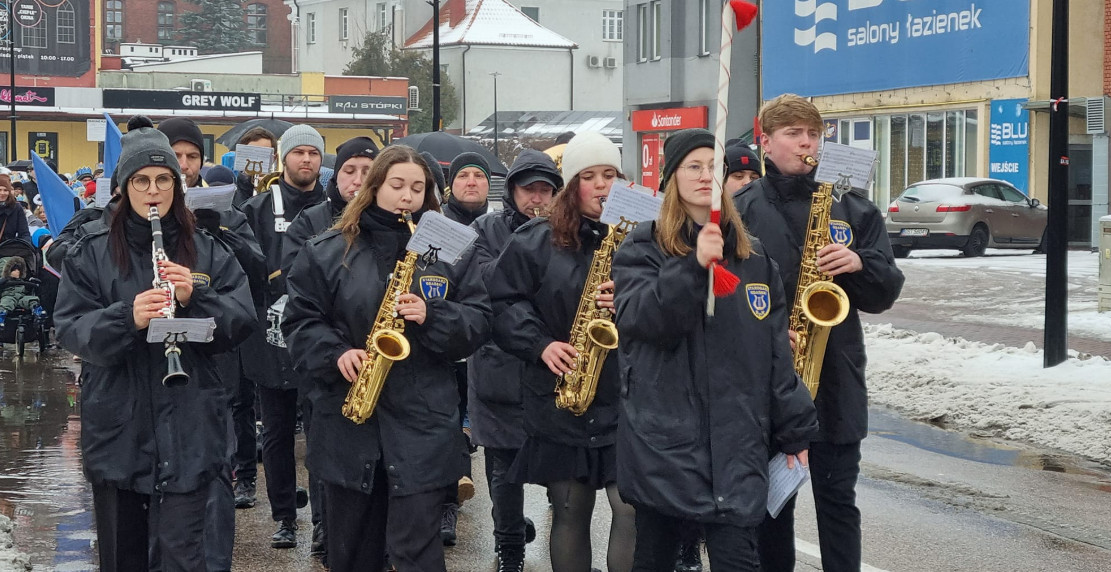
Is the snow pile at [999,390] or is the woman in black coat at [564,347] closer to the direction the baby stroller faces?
the woman in black coat

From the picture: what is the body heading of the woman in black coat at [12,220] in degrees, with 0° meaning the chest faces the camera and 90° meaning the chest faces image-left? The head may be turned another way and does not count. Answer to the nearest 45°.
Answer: approximately 0°

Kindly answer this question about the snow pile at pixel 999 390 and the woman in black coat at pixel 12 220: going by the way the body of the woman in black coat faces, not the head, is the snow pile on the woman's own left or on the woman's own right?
on the woman's own left

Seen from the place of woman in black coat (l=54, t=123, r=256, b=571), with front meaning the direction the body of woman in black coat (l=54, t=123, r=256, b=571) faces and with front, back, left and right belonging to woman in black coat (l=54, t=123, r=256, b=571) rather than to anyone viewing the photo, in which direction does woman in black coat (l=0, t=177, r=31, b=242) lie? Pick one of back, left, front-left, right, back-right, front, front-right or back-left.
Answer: back

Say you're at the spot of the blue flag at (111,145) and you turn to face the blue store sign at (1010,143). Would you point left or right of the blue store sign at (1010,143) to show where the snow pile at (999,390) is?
right

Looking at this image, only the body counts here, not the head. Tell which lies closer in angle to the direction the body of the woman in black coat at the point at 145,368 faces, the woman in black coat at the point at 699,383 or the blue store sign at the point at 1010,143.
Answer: the woman in black coat
